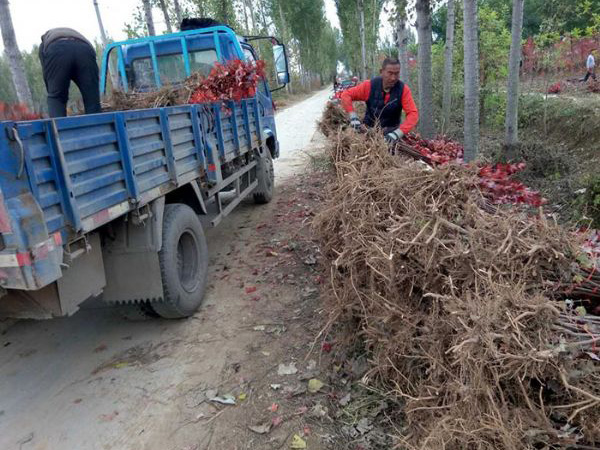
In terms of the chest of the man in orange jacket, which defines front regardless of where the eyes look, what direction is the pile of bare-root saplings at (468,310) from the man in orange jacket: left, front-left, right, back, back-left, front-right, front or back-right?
front

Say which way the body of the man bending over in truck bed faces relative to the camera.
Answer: away from the camera

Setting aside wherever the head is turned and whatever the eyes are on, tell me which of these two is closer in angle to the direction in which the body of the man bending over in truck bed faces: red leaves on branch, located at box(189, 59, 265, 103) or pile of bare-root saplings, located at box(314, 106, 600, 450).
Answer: the red leaves on branch

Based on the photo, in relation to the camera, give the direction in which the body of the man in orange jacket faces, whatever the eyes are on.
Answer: toward the camera

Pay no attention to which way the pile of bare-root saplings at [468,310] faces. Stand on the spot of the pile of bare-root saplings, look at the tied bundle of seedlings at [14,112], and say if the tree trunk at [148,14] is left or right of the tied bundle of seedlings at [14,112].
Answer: right

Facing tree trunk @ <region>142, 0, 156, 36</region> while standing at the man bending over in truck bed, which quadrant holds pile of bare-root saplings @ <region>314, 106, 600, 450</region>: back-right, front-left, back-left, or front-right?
back-right

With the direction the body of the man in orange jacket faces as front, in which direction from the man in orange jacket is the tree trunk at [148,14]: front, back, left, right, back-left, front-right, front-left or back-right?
back-right

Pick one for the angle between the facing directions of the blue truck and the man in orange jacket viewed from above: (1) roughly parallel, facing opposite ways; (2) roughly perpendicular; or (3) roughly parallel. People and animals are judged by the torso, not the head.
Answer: roughly parallel, facing opposite ways

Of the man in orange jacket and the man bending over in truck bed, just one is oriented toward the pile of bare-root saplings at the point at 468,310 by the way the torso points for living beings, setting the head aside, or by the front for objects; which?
the man in orange jacket

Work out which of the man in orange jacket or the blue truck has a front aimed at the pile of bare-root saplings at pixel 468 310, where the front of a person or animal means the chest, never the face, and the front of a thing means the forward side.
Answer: the man in orange jacket

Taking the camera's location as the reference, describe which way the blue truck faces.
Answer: facing away from the viewer and to the right of the viewer

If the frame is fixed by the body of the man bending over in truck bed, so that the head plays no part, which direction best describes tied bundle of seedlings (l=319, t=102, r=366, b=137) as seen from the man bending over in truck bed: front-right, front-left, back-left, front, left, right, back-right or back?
right

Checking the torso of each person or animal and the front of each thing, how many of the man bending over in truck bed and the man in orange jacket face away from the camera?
1
